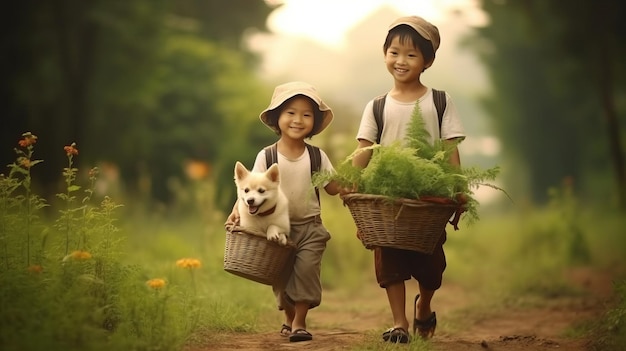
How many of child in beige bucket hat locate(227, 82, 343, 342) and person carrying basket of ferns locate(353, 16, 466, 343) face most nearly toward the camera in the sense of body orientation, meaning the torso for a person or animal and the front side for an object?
2

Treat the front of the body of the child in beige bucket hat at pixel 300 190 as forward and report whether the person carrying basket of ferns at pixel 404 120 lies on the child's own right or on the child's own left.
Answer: on the child's own left

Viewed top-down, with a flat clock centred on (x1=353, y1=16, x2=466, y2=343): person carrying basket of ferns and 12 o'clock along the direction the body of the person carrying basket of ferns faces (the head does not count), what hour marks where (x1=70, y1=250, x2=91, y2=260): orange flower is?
The orange flower is roughly at 2 o'clock from the person carrying basket of ferns.

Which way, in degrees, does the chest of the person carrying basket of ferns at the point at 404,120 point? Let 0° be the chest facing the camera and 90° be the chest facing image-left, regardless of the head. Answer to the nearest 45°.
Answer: approximately 0°
